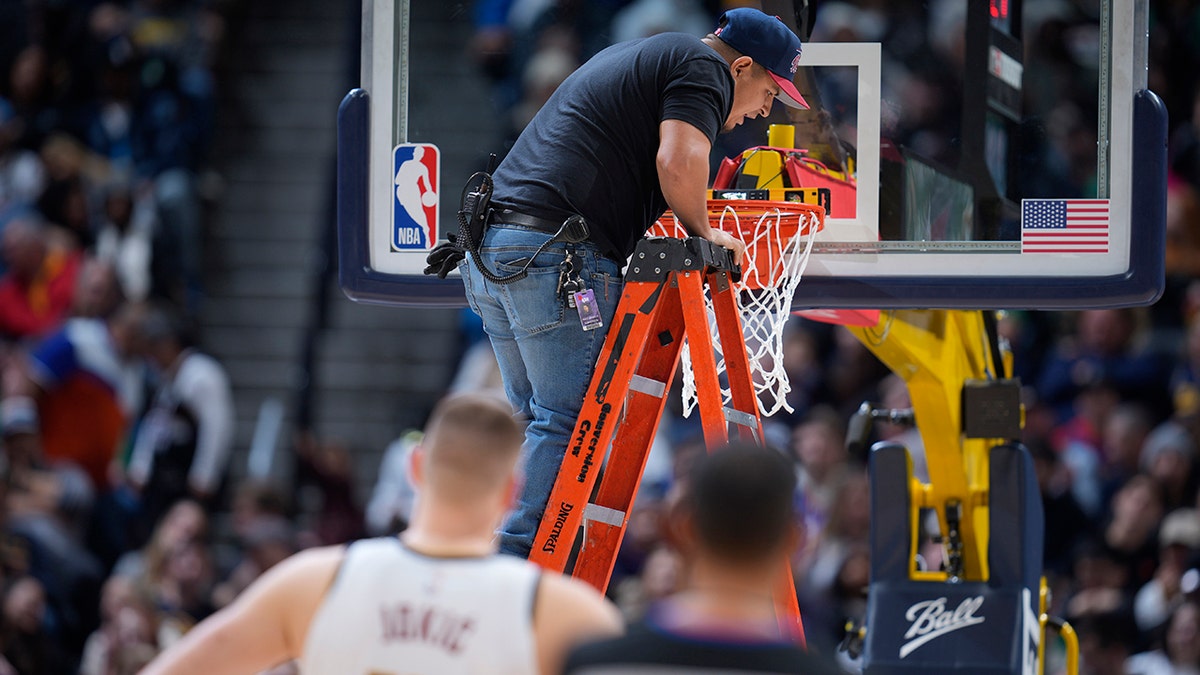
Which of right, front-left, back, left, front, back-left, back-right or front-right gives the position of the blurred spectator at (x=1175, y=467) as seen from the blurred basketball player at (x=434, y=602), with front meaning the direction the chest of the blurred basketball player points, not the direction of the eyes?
front-right

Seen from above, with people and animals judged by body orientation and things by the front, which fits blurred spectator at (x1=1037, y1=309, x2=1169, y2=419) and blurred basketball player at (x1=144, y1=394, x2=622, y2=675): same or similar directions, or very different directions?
very different directions

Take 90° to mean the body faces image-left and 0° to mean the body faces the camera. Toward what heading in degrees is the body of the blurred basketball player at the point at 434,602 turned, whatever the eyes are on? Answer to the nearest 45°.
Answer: approximately 180°

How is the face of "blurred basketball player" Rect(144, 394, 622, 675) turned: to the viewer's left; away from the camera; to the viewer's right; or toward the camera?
away from the camera

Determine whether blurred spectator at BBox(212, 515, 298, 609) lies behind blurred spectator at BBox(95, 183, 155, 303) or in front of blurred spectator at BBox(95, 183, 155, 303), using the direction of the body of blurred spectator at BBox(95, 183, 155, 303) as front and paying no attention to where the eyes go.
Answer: in front

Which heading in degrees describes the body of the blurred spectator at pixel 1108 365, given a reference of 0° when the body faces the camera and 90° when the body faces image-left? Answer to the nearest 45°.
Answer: approximately 0°

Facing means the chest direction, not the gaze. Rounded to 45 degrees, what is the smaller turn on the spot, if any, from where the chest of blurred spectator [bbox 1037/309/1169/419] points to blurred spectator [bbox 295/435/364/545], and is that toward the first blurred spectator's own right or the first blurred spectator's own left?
approximately 90° to the first blurred spectator's own right

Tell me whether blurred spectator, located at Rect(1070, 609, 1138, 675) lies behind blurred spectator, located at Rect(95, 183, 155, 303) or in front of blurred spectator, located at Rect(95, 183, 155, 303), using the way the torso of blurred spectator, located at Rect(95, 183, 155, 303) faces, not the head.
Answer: in front

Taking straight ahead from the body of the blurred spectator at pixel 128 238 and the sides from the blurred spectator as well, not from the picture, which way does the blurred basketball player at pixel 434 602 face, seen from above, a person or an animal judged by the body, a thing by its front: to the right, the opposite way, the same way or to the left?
the opposite way
